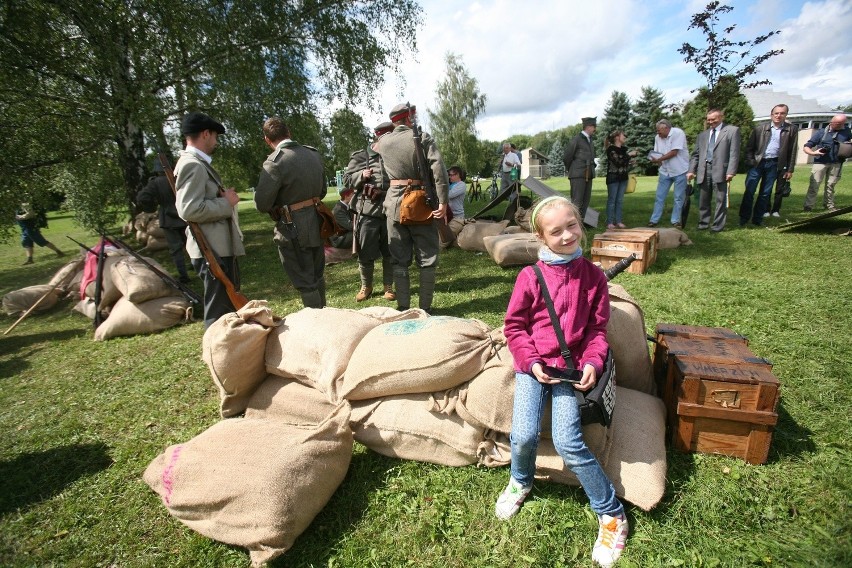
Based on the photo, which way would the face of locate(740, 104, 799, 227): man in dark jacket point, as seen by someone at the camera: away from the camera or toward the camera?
toward the camera

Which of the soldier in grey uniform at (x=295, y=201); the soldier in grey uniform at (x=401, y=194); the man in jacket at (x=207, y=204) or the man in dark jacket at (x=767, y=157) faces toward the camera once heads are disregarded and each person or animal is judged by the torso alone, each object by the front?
the man in dark jacket

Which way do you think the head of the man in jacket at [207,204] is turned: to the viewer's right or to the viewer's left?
to the viewer's right

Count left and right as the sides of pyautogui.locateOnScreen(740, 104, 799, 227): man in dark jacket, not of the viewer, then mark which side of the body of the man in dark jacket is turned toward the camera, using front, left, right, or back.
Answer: front

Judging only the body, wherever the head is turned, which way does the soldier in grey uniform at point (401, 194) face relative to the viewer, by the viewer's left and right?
facing away from the viewer

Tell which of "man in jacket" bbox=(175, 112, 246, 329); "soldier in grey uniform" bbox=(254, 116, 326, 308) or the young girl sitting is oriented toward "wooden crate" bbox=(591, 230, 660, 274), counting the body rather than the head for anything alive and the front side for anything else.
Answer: the man in jacket

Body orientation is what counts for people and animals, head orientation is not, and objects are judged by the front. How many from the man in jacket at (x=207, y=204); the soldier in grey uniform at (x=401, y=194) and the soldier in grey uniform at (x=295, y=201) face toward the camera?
0

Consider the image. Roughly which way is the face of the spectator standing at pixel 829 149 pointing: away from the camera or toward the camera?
toward the camera

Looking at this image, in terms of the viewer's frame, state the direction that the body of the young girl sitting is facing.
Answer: toward the camera

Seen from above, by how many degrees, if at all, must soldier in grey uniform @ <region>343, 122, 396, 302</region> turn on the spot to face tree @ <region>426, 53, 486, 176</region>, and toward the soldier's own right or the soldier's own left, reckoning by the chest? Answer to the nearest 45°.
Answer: approximately 135° to the soldier's own left

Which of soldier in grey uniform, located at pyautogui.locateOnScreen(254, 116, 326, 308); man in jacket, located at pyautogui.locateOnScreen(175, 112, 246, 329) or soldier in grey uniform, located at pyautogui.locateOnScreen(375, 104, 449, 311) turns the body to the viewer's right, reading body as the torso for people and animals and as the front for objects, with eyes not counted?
the man in jacket

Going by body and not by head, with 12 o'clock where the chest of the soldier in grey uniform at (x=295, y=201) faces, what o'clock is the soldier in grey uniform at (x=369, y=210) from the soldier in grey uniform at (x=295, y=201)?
the soldier in grey uniform at (x=369, y=210) is roughly at 3 o'clock from the soldier in grey uniform at (x=295, y=201).

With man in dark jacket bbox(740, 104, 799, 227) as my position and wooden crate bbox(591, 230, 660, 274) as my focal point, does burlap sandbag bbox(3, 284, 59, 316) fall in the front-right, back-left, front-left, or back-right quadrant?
front-right

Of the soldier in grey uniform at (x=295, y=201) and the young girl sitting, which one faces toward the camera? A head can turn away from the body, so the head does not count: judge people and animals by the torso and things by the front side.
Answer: the young girl sitting

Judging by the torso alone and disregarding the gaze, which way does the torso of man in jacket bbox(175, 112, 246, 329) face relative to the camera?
to the viewer's right
